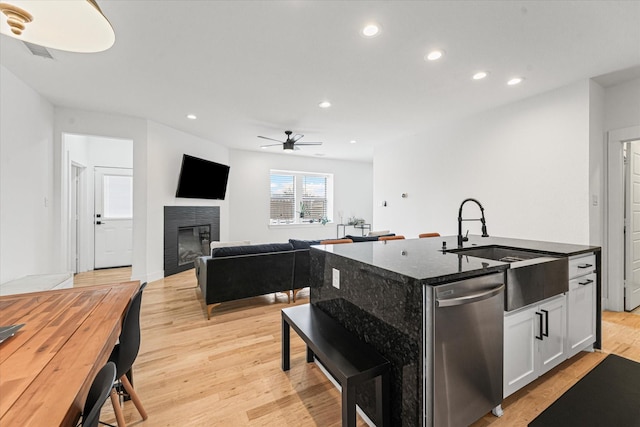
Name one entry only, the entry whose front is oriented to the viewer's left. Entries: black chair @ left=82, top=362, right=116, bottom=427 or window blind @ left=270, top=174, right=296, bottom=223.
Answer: the black chair

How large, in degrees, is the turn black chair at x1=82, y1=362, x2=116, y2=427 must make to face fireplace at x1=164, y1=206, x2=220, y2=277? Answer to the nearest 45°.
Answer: approximately 90° to its right

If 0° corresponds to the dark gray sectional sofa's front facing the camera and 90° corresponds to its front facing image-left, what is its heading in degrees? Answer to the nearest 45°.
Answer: approximately 180°

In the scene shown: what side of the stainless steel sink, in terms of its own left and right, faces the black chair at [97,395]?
right

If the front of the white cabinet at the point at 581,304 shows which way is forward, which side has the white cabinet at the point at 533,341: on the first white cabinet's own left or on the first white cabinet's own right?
on the first white cabinet's own right

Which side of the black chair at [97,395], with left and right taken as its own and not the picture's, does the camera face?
left

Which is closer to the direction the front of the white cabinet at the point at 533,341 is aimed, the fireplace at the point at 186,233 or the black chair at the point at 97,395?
the black chair
